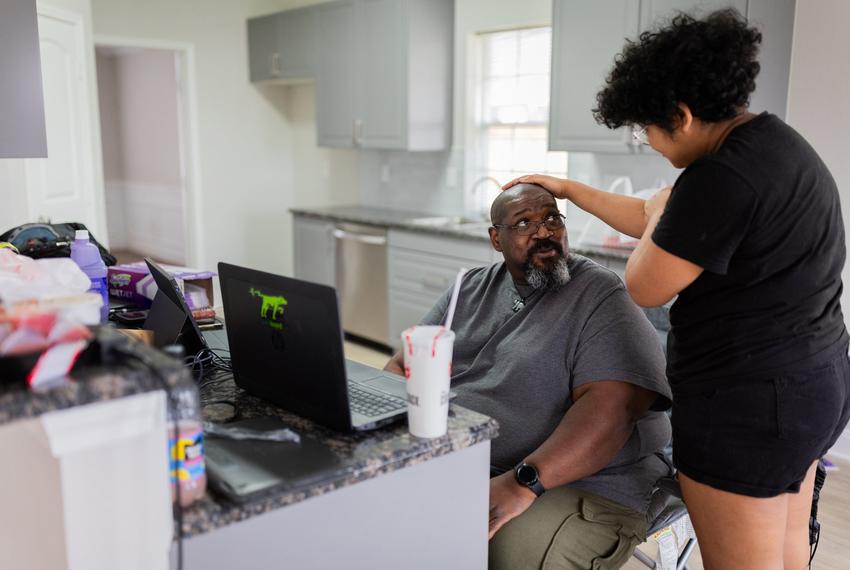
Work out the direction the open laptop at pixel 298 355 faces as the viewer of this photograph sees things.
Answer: facing away from the viewer and to the right of the viewer

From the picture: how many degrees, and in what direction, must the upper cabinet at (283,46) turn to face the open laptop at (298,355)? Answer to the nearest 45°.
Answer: approximately 45° to its left

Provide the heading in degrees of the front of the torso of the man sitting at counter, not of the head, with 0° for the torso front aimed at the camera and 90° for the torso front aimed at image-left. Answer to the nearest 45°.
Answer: approximately 45°

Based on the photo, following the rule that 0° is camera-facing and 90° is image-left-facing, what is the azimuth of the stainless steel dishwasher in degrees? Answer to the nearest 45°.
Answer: approximately 45°

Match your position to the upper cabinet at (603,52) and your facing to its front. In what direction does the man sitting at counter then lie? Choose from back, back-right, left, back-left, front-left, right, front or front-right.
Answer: front-left

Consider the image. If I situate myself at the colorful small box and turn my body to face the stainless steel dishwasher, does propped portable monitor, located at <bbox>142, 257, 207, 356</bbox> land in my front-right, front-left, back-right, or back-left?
back-right

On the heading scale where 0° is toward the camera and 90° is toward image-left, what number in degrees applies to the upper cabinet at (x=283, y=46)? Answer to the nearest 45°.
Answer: approximately 45°

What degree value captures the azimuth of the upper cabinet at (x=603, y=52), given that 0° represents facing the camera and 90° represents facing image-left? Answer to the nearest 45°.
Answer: approximately 45°

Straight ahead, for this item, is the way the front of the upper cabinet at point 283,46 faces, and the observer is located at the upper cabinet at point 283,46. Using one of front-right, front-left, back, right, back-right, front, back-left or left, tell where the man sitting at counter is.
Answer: front-left

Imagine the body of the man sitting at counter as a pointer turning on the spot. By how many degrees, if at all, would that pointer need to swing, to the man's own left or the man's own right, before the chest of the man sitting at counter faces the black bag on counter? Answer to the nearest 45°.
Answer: approximately 45° to the man's own right

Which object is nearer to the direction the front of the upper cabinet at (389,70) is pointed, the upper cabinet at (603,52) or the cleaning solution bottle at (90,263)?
the cleaning solution bottle

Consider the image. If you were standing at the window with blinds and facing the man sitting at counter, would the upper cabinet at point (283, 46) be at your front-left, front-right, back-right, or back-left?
back-right
